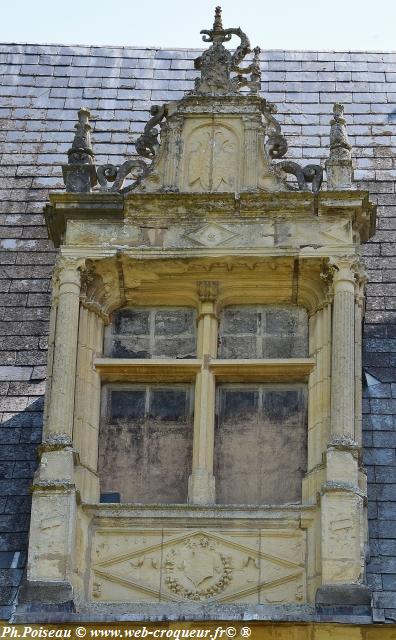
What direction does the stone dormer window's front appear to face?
toward the camera
